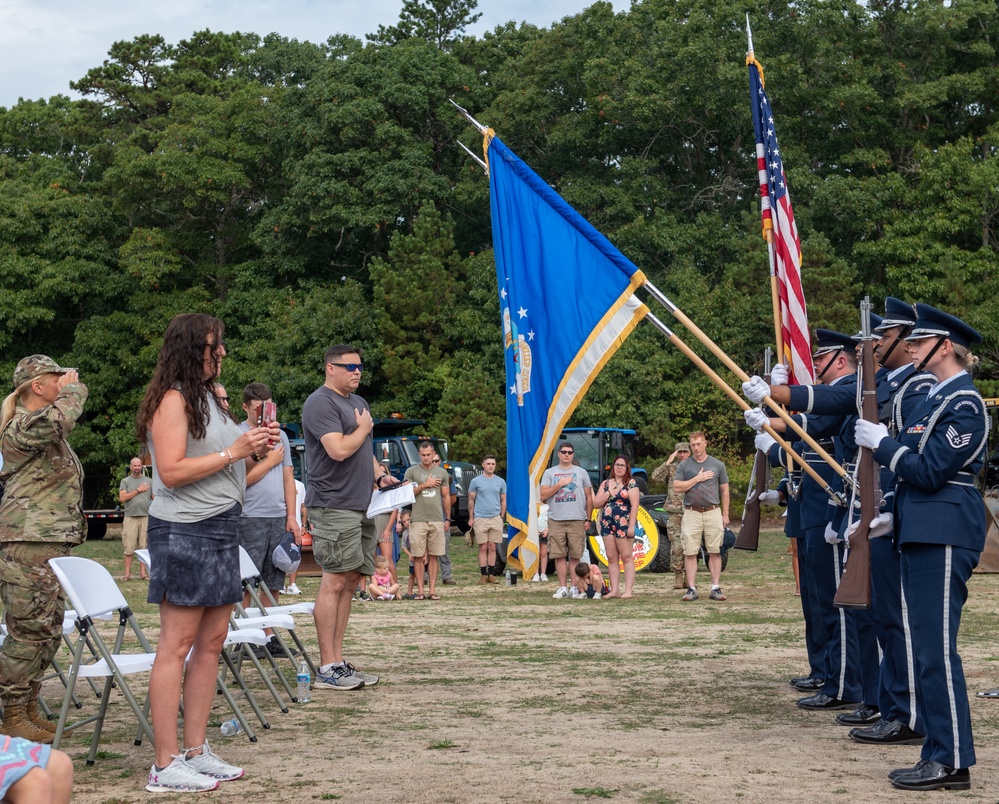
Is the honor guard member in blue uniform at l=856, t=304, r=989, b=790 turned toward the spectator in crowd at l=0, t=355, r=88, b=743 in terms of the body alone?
yes

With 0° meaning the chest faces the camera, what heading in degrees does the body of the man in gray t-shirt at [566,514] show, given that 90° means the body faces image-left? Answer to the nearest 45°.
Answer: approximately 0°

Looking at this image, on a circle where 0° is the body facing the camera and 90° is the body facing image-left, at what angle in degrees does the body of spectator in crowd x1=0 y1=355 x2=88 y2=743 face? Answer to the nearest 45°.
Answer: approximately 270°

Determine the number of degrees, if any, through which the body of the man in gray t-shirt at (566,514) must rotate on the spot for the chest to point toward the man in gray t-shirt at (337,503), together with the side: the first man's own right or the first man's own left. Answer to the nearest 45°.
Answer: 0° — they already face them

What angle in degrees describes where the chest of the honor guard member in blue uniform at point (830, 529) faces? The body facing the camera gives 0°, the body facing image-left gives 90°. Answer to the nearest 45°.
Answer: approximately 90°

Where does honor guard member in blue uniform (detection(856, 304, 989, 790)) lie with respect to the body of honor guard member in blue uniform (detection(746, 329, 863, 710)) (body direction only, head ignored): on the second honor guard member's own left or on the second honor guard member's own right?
on the second honor guard member's own left

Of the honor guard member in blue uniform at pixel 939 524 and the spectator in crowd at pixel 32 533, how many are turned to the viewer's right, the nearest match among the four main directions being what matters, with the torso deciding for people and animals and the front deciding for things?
1

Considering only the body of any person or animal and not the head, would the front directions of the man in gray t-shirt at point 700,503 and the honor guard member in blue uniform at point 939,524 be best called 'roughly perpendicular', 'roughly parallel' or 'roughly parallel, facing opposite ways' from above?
roughly perpendicular

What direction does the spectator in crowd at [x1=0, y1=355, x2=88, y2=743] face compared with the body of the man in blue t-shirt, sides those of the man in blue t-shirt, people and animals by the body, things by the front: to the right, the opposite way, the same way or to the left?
to the left

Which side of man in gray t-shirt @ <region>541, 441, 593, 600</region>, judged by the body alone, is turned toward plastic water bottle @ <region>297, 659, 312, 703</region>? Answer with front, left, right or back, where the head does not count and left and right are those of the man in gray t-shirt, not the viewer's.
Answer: front

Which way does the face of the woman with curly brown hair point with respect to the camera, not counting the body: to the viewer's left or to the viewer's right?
to the viewer's right
